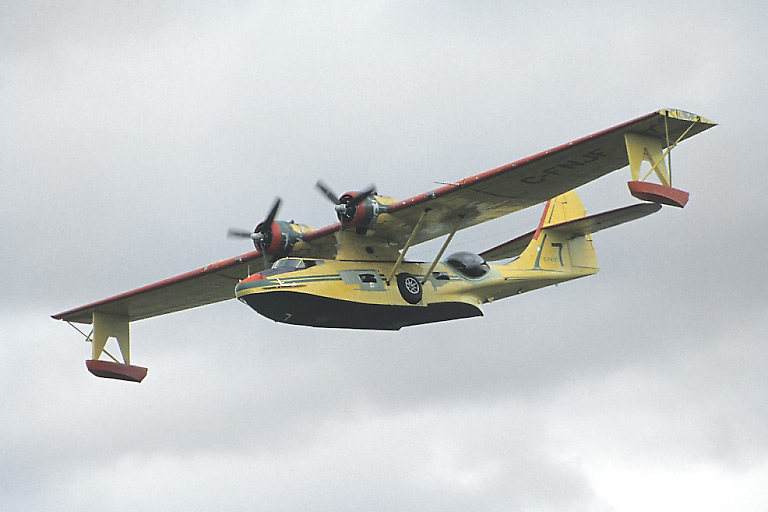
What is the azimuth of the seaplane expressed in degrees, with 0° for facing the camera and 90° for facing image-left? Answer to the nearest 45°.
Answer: approximately 45°
